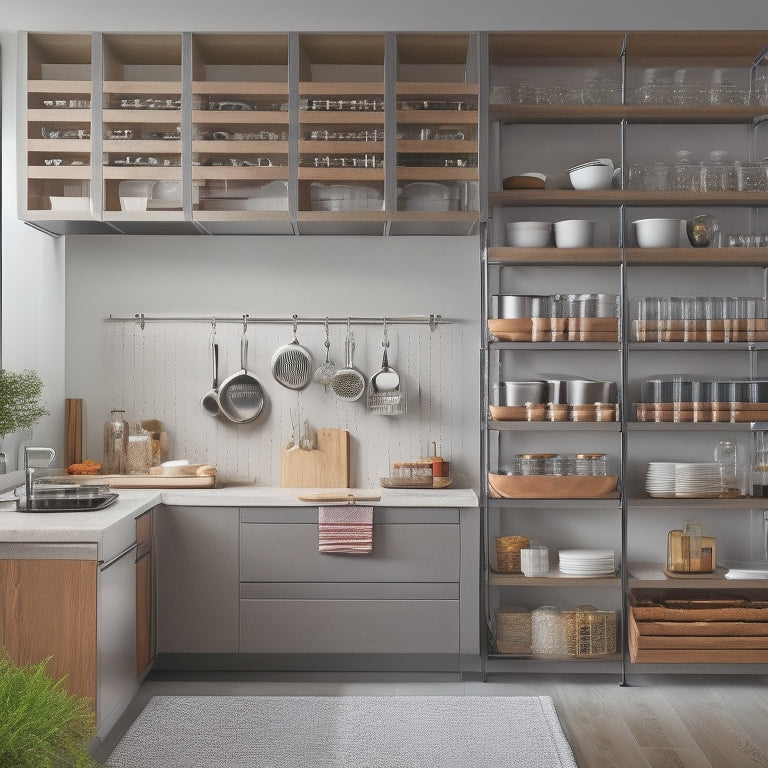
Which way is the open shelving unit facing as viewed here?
toward the camera

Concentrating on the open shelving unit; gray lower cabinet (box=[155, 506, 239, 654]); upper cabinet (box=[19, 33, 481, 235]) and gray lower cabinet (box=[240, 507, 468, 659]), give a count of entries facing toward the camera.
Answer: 4

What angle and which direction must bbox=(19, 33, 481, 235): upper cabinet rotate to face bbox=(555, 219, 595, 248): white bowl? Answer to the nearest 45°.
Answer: approximately 90° to its left

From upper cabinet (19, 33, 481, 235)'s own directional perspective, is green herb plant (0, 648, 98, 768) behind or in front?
in front

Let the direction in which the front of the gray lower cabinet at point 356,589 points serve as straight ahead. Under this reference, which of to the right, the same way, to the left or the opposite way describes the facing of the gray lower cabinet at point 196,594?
the same way

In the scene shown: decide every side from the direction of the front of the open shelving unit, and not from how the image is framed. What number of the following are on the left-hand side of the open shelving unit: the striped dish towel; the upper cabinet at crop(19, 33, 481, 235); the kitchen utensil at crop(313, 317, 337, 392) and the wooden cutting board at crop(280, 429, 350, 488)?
0

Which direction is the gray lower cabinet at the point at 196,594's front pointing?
toward the camera

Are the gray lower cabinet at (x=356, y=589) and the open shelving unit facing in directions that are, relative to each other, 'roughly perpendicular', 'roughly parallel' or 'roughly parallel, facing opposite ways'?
roughly parallel

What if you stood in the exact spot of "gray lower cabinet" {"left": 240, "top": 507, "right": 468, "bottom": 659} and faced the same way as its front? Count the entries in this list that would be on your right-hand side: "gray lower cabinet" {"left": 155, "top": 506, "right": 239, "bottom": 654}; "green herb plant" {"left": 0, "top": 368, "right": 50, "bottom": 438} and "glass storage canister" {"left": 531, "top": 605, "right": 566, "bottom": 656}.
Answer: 2

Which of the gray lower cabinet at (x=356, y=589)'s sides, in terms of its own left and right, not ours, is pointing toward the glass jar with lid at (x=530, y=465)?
left

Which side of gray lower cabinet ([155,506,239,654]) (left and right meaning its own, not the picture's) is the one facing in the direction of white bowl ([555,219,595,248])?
left
